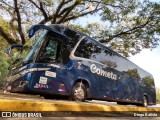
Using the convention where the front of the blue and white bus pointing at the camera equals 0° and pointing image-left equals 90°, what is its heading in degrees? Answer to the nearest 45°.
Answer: approximately 45°
